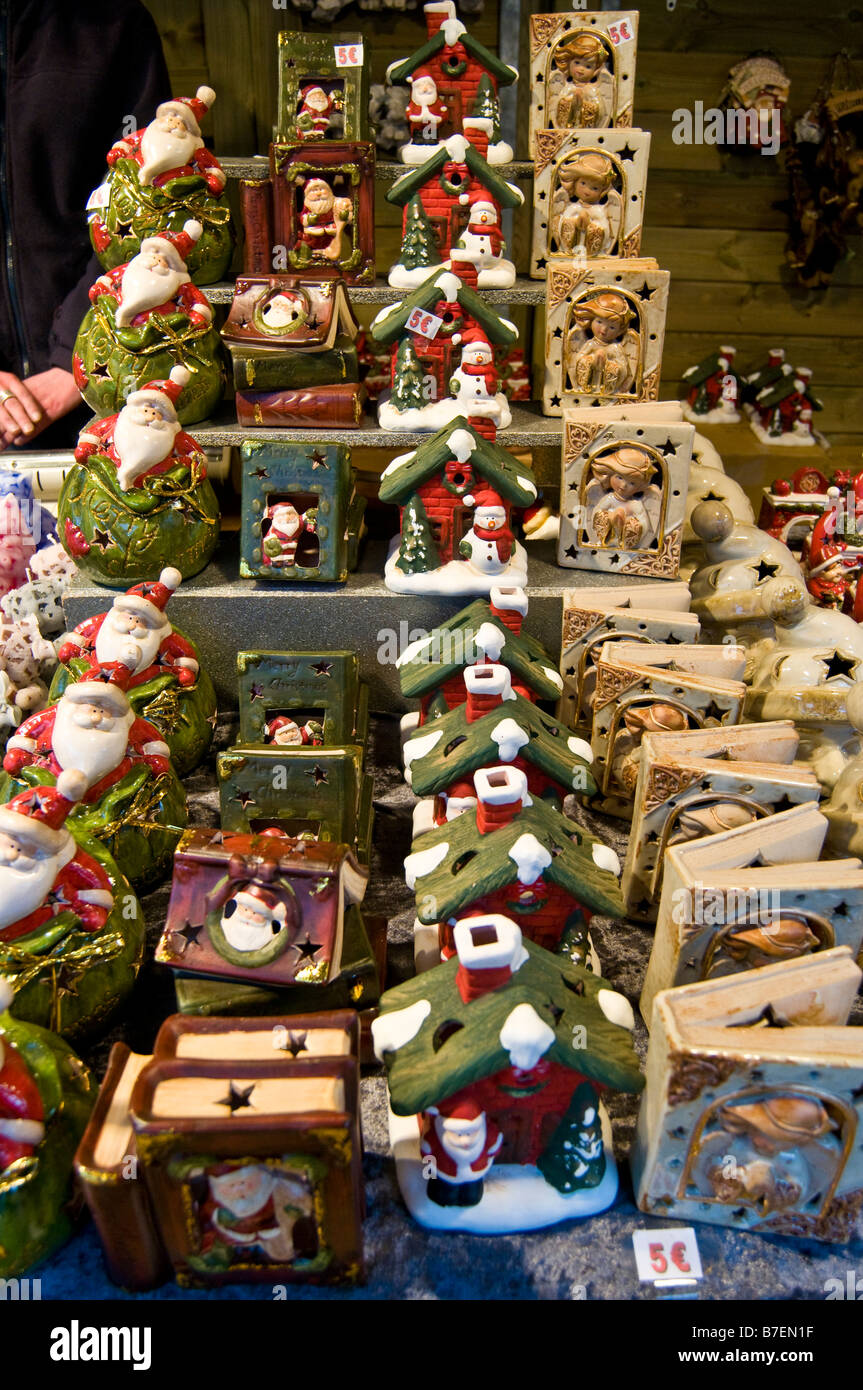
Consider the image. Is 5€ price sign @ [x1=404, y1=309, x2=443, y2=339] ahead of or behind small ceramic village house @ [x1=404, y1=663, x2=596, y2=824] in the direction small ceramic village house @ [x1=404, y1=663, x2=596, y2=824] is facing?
behind

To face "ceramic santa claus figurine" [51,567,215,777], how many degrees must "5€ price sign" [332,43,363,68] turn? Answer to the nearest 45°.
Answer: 0° — it already faces it

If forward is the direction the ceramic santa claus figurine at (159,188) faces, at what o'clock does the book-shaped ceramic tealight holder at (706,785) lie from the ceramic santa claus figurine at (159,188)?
The book-shaped ceramic tealight holder is roughly at 11 o'clock from the ceramic santa claus figurine.

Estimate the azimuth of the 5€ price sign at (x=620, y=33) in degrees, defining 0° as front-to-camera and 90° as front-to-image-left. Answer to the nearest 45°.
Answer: approximately 0°

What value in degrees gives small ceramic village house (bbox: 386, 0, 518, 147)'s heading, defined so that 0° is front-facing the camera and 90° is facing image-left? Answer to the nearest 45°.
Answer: approximately 0°

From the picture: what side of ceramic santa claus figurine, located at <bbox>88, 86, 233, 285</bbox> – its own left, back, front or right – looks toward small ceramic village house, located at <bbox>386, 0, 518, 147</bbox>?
left

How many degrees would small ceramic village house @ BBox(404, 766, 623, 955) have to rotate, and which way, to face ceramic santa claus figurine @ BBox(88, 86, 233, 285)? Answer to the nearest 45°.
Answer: approximately 135° to its right

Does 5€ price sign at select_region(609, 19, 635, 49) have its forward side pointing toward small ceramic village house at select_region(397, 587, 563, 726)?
yes
